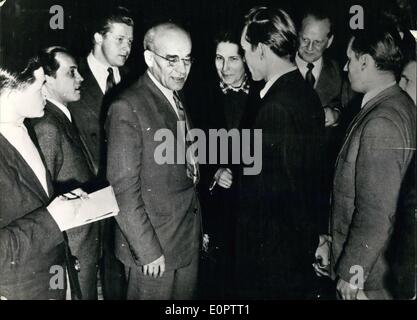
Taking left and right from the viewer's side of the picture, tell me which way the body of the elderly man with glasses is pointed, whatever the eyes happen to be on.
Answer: facing the viewer and to the right of the viewer

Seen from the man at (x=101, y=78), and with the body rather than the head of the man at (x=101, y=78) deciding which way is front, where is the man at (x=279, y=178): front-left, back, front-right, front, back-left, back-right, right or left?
front-left

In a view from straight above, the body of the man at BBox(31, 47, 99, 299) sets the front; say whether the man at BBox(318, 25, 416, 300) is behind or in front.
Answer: in front

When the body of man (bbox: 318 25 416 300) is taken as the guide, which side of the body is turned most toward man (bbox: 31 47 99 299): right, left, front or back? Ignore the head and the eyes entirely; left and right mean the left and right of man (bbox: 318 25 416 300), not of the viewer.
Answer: front

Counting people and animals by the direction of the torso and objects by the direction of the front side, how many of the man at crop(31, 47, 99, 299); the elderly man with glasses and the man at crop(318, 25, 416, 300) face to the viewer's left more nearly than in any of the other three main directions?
1

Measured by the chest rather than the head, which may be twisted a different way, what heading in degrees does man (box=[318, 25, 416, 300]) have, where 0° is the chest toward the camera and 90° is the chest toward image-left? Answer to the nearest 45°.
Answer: approximately 90°

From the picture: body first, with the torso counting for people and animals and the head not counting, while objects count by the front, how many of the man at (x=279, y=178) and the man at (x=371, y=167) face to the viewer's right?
0

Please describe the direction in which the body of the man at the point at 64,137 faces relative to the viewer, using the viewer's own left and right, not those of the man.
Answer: facing to the right of the viewer

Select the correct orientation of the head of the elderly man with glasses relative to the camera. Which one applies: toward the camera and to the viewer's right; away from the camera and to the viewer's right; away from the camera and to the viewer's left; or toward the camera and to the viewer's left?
toward the camera and to the viewer's right

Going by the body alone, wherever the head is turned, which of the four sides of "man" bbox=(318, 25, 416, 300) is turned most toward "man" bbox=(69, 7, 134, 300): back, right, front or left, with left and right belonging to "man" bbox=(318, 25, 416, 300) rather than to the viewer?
front

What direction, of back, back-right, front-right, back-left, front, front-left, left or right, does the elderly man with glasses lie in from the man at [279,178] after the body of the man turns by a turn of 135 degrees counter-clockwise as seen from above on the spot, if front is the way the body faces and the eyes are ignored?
right

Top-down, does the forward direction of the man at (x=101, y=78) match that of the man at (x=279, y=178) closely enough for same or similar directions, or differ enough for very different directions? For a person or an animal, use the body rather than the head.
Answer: very different directions

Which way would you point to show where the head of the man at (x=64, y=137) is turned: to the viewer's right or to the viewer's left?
to the viewer's right

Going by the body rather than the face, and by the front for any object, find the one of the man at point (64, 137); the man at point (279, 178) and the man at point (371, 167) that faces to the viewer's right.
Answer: the man at point (64, 137)
